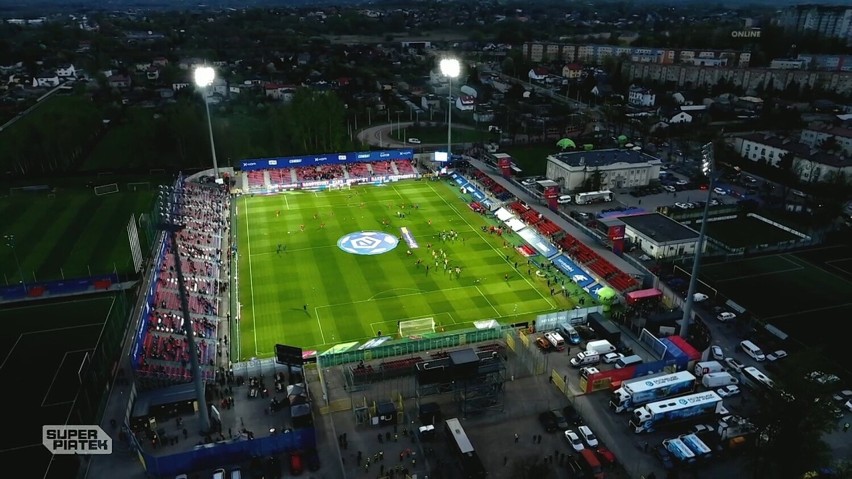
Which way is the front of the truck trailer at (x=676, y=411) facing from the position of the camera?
facing the viewer and to the left of the viewer

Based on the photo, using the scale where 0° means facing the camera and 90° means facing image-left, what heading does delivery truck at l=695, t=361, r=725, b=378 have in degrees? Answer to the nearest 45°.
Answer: approximately 45°

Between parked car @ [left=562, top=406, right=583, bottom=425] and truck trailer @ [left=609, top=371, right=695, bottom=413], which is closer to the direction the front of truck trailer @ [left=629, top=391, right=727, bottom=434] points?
the parked car

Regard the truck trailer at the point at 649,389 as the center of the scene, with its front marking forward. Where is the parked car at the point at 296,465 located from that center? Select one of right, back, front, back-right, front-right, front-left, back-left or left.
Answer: front

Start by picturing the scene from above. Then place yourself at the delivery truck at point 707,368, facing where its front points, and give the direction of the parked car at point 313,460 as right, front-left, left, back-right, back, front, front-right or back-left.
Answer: front

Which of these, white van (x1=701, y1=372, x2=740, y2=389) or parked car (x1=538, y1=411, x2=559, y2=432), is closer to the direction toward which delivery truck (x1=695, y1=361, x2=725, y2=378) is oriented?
the parked car

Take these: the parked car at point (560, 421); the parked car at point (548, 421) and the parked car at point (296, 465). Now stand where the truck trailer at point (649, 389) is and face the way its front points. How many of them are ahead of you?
3

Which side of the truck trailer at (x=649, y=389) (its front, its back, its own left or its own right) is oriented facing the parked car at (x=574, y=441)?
front

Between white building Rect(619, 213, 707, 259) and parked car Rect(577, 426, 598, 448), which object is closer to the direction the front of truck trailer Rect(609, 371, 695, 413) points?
the parked car

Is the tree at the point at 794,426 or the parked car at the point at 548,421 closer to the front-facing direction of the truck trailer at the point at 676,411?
the parked car

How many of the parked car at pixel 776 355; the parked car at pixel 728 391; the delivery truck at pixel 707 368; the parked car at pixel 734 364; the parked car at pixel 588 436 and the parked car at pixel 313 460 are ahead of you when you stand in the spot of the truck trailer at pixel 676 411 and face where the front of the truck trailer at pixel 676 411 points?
2

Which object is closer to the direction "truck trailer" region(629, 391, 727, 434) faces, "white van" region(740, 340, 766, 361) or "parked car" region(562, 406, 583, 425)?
the parked car

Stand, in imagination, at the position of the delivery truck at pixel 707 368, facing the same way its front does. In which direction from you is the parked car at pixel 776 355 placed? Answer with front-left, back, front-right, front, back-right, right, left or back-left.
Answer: back

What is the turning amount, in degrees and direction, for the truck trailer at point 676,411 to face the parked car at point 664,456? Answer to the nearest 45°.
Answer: approximately 45° to its left

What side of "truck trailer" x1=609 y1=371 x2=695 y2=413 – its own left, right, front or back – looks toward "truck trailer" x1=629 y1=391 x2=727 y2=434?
left

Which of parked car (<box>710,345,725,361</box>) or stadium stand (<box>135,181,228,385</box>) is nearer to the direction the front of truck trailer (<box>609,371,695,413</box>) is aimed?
the stadium stand

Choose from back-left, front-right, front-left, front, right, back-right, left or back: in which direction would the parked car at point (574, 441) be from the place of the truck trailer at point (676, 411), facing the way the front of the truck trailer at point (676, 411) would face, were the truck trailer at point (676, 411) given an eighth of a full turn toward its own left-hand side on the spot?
front-right

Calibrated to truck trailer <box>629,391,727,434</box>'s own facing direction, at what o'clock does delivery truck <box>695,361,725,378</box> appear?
The delivery truck is roughly at 5 o'clock from the truck trailer.
